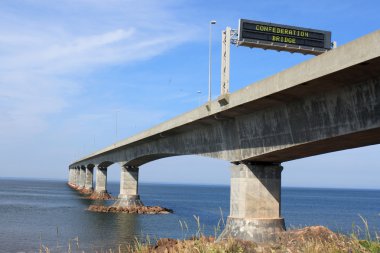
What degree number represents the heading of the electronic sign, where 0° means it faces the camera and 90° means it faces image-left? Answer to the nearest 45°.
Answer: approximately 315°
